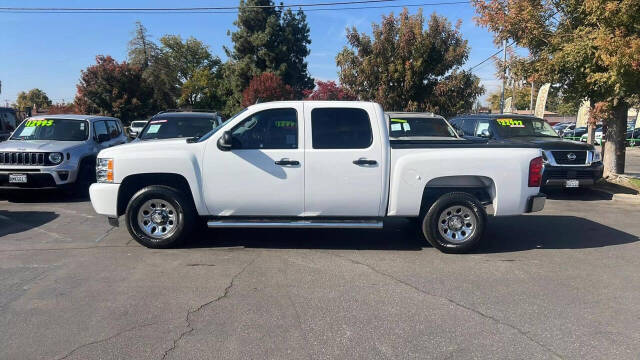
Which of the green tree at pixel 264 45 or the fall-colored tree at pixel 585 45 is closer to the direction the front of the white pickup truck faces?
the green tree

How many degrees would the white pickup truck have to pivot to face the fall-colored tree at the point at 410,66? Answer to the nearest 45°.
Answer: approximately 90° to its right

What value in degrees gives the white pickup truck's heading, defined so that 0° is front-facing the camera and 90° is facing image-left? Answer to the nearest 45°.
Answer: approximately 90°

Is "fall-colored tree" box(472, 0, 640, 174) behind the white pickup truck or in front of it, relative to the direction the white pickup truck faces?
behind

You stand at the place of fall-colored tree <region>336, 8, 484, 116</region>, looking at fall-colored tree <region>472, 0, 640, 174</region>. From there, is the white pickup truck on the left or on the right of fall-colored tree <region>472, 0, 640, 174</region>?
right
